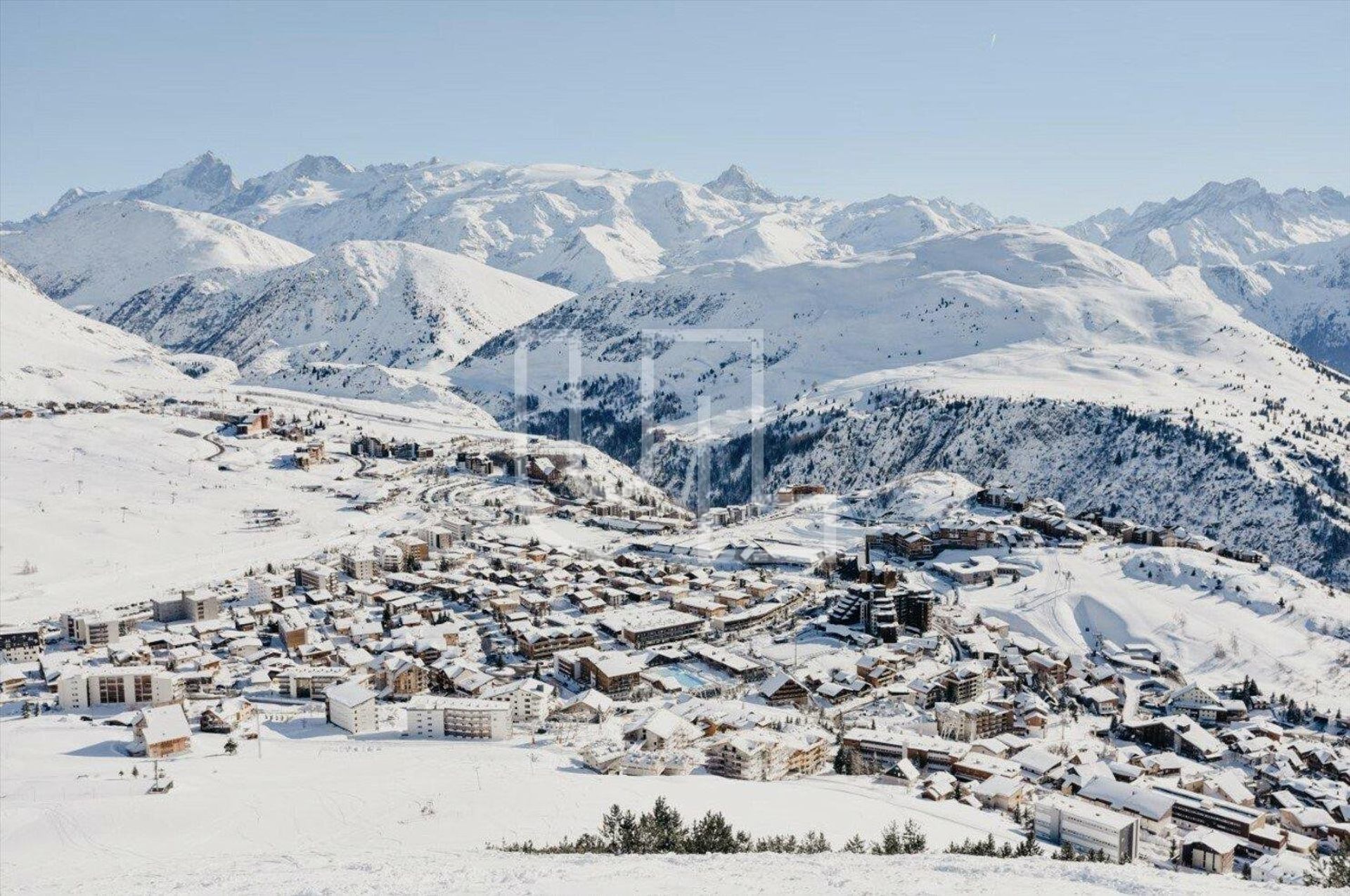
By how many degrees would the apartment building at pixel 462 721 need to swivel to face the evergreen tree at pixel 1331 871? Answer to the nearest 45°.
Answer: approximately 45° to its left

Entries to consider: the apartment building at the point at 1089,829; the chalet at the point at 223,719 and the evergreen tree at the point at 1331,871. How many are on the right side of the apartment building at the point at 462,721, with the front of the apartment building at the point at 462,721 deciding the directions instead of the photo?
1

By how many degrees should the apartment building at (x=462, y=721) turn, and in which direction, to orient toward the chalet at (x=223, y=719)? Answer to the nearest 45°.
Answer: approximately 90° to its right

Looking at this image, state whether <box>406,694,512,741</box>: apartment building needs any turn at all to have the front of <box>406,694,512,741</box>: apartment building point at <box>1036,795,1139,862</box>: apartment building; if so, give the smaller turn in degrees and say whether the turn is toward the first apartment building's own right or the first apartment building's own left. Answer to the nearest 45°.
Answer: approximately 45° to the first apartment building's own left

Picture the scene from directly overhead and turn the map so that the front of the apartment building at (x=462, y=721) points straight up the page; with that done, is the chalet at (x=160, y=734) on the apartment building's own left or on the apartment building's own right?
on the apartment building's own right

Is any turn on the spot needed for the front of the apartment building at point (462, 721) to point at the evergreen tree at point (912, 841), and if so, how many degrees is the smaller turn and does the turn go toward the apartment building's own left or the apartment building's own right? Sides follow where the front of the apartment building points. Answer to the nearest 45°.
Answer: approximately 45° to the apartment building's own left

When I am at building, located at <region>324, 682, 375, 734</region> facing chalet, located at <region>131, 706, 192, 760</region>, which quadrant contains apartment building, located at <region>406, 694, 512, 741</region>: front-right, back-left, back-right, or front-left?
back-left

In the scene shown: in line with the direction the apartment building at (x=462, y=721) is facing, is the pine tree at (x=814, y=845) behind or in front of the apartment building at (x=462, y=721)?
in front

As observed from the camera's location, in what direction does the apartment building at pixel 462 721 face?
facing the viewer

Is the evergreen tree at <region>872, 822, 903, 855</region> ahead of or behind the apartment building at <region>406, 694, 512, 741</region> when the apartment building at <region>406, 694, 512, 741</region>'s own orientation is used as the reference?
ahead

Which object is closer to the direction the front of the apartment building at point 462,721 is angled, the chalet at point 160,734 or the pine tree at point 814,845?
the pine tree

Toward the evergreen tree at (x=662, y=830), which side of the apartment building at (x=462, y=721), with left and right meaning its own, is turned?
front
